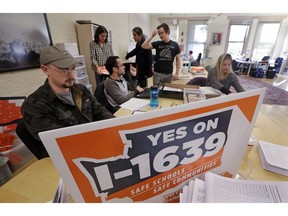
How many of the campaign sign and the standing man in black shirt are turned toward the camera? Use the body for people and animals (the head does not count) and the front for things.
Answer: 2

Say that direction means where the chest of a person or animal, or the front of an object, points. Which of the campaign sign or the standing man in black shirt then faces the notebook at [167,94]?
the standing man in black shirt

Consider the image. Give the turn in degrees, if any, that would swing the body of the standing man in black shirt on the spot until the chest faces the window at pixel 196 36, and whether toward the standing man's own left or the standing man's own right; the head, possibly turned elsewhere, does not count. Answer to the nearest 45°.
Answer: approximately 180°

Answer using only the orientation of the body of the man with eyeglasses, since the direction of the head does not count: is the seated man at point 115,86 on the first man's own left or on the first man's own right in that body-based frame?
on the first man's own left

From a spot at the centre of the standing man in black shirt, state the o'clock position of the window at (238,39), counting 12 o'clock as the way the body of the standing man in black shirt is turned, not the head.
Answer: The window is roughly at 7 o'clock from the standing man in black shirt.

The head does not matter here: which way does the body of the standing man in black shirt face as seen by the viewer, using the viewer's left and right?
facing the viewer

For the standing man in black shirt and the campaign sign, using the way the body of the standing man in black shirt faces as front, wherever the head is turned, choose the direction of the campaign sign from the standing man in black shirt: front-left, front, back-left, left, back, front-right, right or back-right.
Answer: front

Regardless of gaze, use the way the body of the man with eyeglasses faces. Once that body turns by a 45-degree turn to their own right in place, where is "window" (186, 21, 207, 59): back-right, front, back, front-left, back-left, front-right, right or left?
back-left

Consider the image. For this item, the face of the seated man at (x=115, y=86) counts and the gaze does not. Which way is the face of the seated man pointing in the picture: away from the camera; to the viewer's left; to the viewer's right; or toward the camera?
to the viewer's right

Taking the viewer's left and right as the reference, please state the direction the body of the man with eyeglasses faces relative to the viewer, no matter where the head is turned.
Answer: facing the viewer and to the right of the viewer

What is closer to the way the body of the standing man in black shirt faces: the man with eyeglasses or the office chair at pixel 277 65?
the man with eyeglasses

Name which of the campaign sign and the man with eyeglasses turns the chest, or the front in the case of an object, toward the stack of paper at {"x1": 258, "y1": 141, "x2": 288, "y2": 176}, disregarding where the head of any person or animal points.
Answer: the man with eyeglasses
